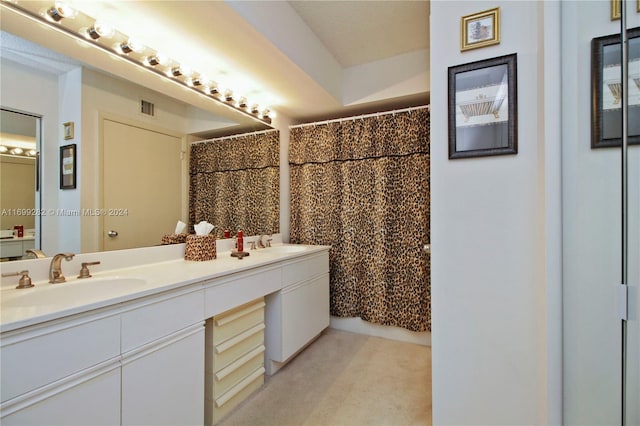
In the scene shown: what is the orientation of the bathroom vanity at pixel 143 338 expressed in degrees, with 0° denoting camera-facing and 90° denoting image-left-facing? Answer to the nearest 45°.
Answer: approximately 315°

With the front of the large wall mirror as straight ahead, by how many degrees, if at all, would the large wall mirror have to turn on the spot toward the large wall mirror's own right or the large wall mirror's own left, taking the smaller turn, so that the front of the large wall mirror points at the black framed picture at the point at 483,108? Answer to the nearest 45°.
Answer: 0° — it already faces it

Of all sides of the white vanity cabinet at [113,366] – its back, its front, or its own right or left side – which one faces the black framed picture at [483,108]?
front

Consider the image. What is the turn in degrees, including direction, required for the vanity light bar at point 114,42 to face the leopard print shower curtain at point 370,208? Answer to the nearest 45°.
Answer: approximately 45° to its left

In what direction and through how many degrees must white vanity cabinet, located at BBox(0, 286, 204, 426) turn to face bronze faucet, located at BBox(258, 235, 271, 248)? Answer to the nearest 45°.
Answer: approximately 90° to its left

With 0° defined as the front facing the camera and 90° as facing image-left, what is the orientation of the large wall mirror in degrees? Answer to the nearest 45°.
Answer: approximately 315°

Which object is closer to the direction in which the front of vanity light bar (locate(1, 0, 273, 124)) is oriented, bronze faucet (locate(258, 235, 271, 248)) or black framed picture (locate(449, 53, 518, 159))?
the black framed picture
